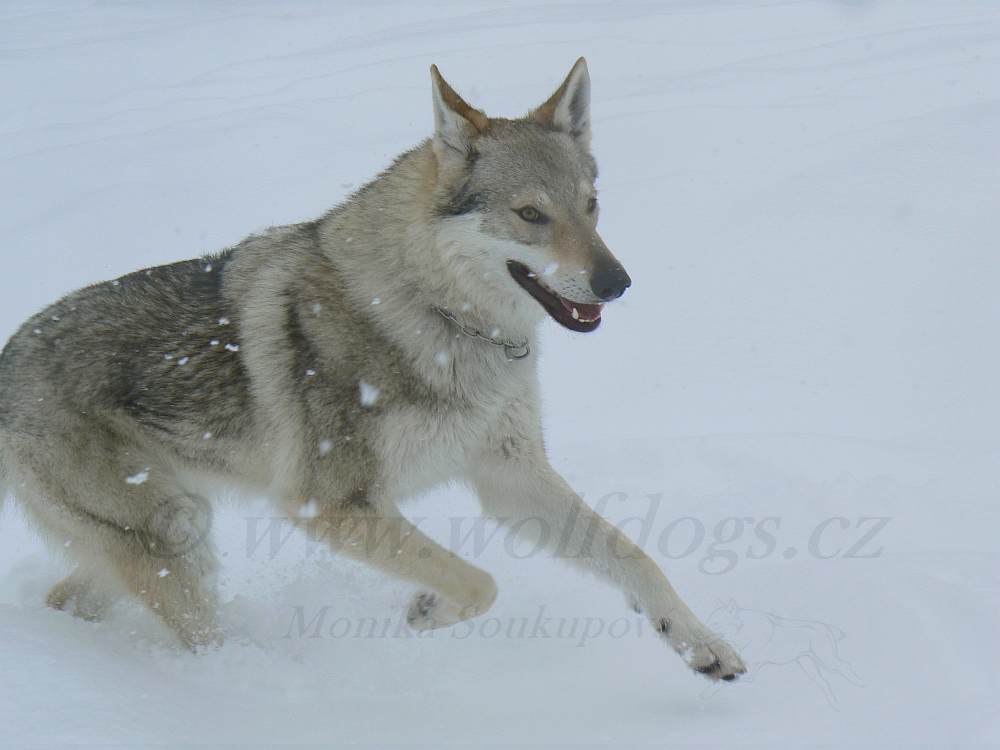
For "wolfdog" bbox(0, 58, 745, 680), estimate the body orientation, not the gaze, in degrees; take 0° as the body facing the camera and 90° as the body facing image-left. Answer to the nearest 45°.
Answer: approximately 315°
